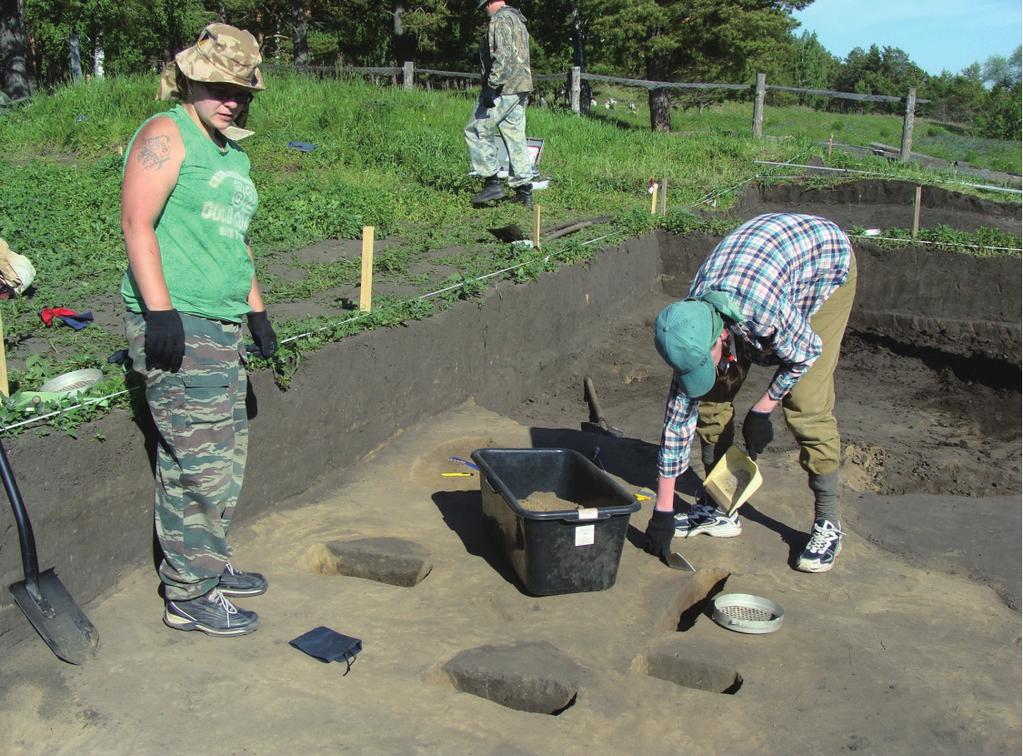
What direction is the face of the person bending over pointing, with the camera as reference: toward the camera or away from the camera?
toward the camera

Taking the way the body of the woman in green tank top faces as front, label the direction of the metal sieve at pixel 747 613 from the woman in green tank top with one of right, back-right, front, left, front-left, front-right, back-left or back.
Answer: front-left

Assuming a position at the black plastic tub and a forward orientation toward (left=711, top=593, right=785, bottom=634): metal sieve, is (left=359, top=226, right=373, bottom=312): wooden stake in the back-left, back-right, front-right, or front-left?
back-left

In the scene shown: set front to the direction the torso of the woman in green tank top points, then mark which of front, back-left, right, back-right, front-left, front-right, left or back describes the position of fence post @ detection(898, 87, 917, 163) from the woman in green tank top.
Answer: left

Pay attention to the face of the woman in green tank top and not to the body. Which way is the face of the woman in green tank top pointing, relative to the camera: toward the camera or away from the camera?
toward the camera

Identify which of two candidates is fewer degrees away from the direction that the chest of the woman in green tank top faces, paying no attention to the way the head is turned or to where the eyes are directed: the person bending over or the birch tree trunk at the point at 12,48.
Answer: the person bending over

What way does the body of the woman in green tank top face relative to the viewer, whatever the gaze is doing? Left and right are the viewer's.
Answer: facing the viewer and to the right of the viewer

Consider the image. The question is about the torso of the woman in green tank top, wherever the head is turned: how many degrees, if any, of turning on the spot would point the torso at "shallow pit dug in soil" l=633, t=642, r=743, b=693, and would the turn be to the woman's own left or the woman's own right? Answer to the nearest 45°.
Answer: approximately 45° to the woman's own left

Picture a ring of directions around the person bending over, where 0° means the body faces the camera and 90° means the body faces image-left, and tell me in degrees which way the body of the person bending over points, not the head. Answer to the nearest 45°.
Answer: approximately 45°

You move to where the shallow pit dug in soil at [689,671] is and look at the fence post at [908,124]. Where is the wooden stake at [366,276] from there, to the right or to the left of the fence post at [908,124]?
left
